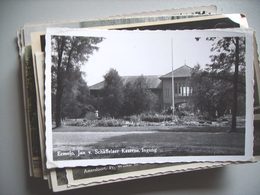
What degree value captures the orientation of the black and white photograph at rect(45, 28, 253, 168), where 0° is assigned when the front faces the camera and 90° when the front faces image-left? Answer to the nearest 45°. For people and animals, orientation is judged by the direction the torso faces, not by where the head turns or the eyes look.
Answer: approximately 0°
